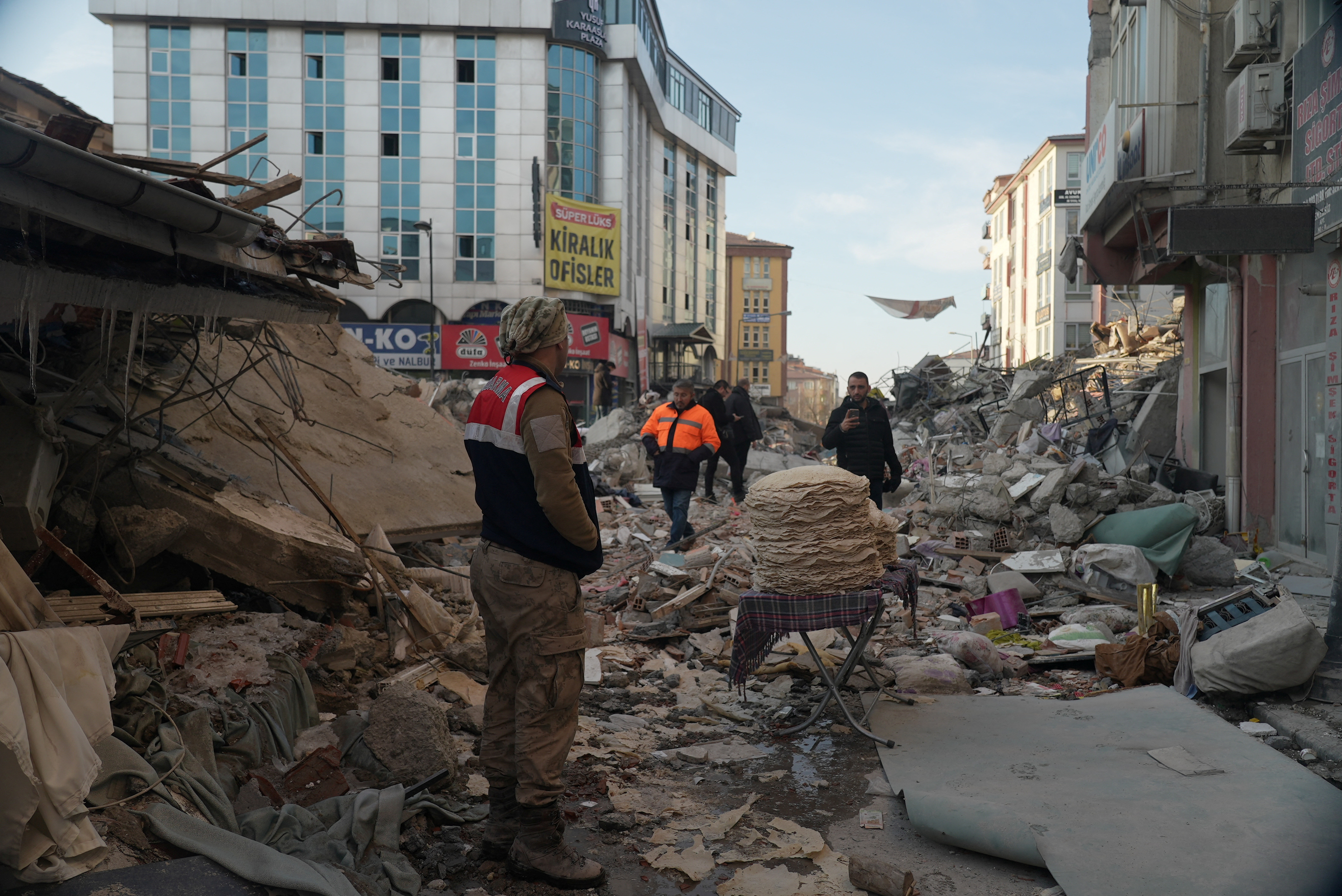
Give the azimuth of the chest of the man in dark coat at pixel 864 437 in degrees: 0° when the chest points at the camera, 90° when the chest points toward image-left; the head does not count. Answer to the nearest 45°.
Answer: approximately 0°

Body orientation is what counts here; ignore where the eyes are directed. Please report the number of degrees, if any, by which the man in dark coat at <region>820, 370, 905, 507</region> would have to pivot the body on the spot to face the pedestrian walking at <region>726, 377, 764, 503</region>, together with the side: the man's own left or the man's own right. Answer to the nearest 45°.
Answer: approximately 180°

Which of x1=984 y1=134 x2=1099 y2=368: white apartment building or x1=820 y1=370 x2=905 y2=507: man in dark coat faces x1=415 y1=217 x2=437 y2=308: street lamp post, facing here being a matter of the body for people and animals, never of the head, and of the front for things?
the white apartment building

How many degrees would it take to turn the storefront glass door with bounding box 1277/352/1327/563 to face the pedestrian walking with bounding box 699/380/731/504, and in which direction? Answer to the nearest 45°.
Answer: approximately 45° to its right
